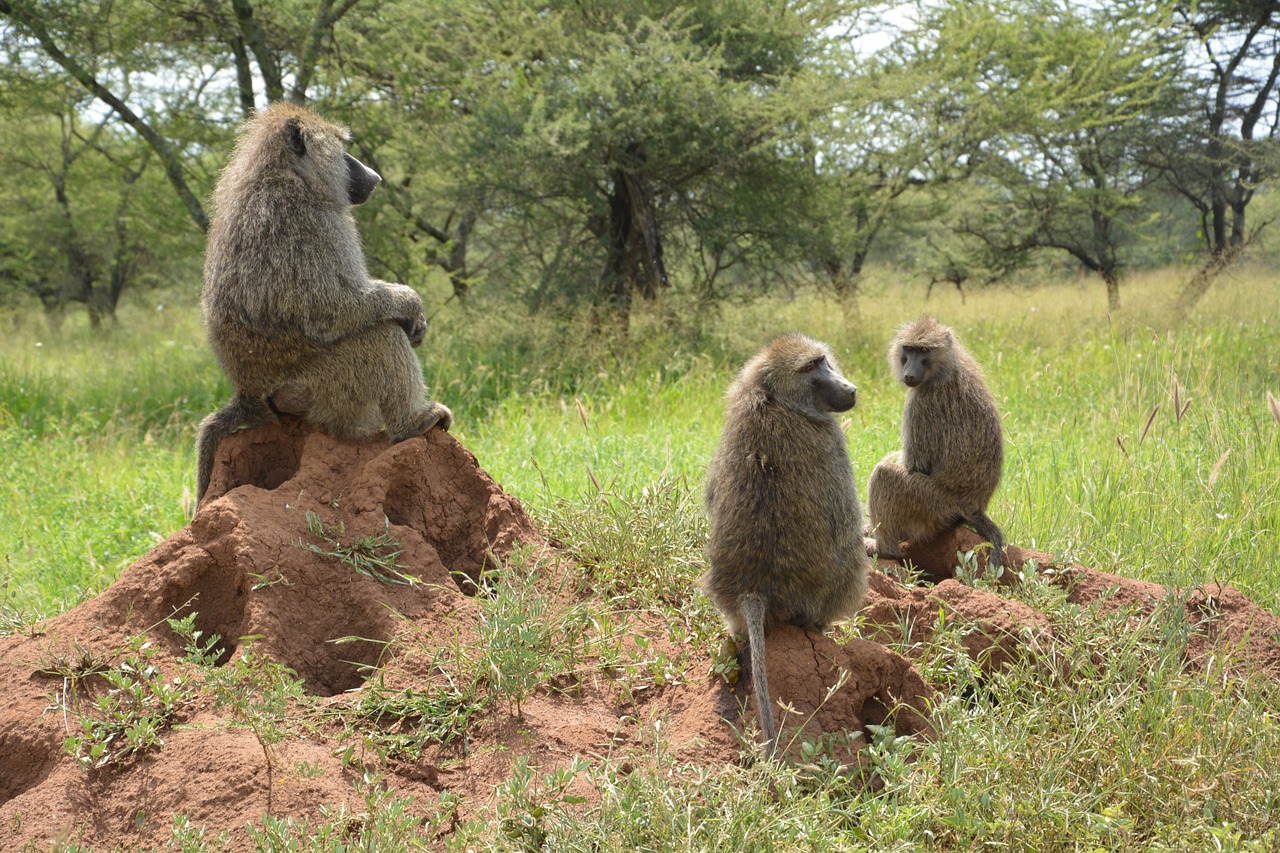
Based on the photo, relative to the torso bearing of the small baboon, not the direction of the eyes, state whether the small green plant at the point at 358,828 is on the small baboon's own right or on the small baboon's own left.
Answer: on the small baboon's own left

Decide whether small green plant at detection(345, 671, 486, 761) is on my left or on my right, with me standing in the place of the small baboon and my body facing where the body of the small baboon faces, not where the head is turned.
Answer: on my left

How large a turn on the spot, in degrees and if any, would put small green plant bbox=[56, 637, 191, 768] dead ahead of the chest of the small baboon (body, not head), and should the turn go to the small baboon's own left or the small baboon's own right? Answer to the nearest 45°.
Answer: approximately 45° to the small baboon's own left

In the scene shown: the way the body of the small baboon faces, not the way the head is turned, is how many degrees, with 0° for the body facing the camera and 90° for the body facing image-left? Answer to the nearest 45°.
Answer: approximately 90°

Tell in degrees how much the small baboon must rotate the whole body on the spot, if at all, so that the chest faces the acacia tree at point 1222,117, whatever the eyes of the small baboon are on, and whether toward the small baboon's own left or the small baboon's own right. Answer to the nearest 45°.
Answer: approximately 90° to the small baboon's own right

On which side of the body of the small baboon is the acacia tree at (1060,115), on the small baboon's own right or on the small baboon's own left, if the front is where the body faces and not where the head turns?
on the small baboon's own right
